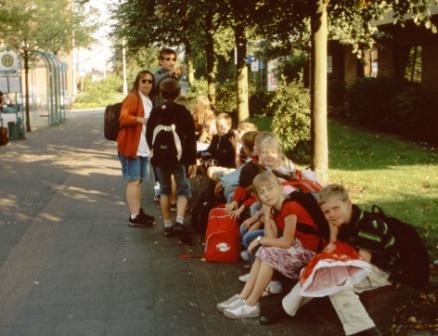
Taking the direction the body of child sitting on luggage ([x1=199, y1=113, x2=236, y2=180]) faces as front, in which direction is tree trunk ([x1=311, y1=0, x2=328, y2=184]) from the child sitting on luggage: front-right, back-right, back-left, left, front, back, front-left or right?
back

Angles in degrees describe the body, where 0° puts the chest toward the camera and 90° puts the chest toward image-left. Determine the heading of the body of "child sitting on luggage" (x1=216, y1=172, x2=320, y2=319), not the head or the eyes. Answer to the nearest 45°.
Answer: approximately 90°

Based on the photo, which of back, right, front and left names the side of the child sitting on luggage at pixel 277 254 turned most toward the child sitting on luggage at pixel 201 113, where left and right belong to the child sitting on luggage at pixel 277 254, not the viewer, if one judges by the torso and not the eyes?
right

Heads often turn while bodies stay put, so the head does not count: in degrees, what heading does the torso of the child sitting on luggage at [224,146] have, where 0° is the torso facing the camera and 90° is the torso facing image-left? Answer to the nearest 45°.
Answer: approximately 45°

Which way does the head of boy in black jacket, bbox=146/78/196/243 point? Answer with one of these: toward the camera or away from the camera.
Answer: away from the camera

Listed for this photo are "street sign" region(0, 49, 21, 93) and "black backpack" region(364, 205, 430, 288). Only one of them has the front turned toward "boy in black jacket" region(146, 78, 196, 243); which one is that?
the street sign
